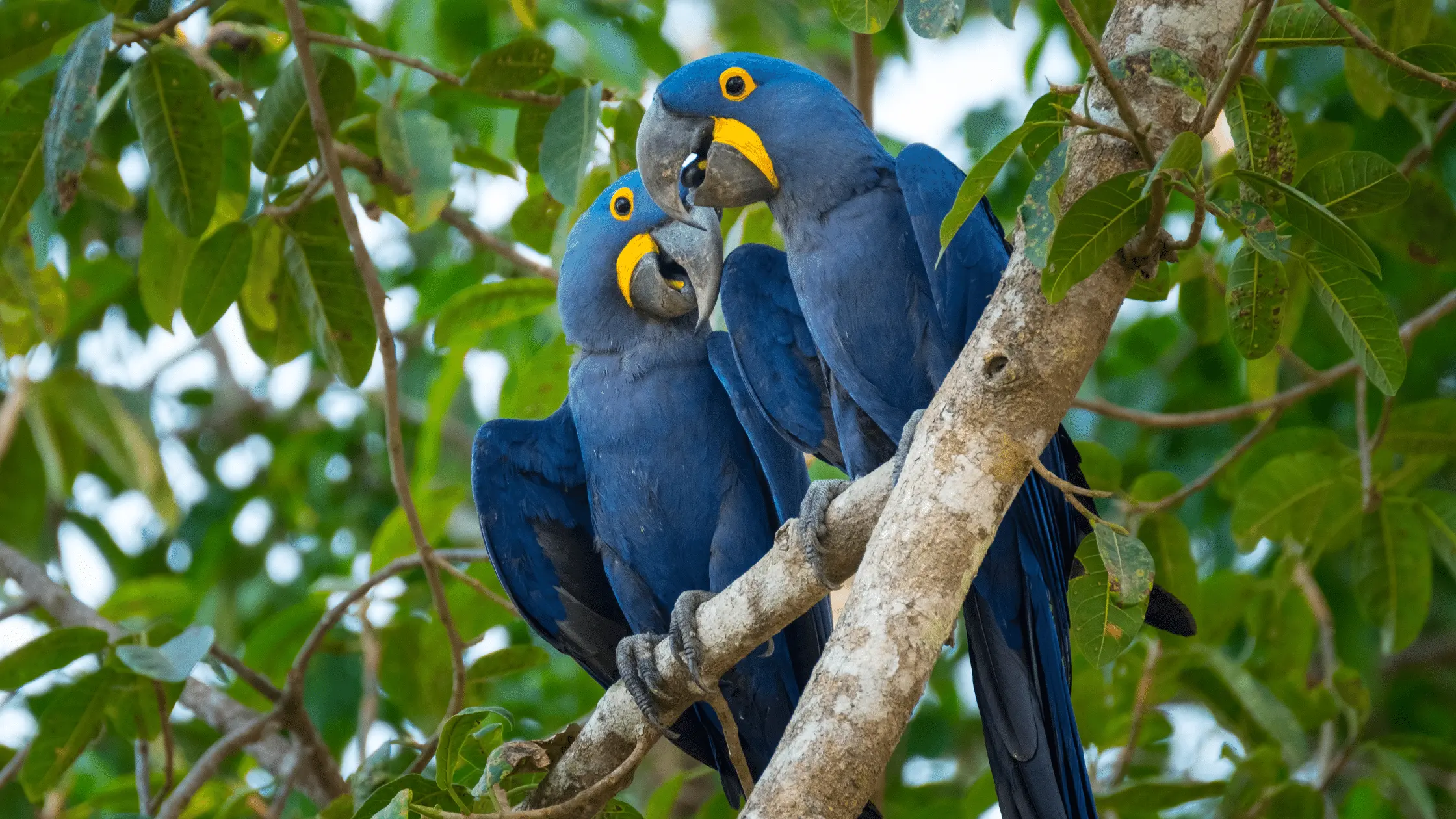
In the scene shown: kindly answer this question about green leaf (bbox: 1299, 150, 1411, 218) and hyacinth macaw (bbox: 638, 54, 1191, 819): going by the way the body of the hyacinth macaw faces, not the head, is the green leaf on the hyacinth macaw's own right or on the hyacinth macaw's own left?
on the hyacinth macaw's own left

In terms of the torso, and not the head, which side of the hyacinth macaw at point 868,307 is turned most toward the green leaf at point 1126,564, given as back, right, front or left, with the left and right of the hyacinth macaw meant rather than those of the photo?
left

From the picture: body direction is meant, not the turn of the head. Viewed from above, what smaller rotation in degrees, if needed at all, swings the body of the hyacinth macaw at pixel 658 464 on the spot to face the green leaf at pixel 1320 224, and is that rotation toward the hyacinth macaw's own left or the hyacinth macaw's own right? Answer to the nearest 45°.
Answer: approximately 45° to the hyacinth macaw's own left

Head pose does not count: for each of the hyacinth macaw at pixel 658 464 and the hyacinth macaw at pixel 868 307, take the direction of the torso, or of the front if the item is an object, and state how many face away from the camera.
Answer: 0

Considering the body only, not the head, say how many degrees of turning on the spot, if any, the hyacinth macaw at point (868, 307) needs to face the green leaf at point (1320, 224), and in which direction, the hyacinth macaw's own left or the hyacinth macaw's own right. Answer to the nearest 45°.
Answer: approximately 90° to the hyacinth macaw's own left

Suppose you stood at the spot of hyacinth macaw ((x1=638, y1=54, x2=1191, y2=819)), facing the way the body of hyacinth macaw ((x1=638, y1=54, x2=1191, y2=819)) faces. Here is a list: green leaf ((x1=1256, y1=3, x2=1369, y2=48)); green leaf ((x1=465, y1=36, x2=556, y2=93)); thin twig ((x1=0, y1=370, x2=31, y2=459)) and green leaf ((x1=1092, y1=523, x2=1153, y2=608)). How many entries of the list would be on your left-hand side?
2

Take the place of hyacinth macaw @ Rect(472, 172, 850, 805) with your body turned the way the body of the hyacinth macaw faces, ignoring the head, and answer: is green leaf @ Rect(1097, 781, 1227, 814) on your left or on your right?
on your left

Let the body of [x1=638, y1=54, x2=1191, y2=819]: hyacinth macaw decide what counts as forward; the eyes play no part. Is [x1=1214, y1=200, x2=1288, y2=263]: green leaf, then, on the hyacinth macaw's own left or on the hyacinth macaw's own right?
on the hyacinth macaw's own left

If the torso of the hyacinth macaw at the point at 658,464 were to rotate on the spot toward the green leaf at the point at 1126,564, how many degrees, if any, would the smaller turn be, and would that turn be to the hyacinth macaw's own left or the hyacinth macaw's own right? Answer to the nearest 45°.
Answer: approximately 45° to the hyacinth macaw's own left

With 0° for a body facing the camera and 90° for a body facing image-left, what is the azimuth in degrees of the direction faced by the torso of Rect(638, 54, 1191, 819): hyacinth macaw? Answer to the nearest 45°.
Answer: approximately 45°
